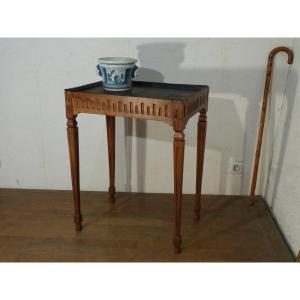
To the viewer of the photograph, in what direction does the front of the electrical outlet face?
facing the viewer

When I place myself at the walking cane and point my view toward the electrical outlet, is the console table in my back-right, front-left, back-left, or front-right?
front-left

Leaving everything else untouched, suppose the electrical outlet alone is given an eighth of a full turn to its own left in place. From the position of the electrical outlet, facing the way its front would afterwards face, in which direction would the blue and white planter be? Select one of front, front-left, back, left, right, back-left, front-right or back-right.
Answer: right

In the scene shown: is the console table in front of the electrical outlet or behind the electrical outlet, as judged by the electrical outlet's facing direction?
in front
